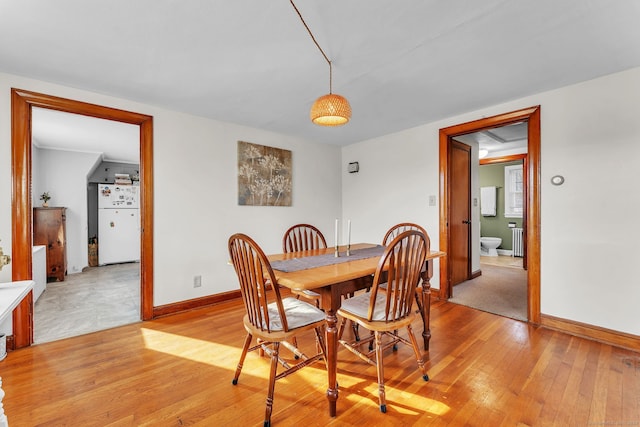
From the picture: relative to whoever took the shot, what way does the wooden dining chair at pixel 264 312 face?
facing away from the viewer and to the right of the viewer

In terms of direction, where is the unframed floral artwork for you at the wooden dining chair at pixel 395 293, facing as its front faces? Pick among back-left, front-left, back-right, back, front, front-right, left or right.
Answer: front

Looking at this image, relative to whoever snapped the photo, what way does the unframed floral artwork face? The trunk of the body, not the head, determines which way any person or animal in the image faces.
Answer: facing the viewer and to the right of the viewer

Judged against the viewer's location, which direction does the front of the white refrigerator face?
facing the viewer

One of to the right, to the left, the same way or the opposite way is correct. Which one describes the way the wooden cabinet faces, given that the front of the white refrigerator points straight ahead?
to the left

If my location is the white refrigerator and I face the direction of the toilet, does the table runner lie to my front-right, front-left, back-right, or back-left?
front-right

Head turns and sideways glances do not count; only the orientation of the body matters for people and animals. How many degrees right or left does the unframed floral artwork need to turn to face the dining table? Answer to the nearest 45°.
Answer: approximately 45° to its right

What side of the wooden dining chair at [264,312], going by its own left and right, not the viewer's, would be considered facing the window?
front

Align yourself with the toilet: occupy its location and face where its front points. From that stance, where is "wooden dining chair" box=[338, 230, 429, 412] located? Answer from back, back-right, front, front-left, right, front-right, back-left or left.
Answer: right

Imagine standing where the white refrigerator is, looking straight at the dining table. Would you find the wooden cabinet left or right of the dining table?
right

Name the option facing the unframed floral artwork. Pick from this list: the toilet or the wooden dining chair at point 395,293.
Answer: the wooden dining chair

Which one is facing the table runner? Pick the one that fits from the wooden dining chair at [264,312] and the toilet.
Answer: the wooden dining chair

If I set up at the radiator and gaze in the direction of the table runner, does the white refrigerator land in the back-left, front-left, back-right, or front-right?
front-right

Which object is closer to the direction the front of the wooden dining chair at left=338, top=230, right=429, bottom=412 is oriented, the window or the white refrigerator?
the white refrigerator

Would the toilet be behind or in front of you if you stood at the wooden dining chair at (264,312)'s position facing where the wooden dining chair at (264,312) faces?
in front

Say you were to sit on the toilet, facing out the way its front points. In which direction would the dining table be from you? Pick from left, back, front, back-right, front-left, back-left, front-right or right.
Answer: right
